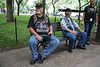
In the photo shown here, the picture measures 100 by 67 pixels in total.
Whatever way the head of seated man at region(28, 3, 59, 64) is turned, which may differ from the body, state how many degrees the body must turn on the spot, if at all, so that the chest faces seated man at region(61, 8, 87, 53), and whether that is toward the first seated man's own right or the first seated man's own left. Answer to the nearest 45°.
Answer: approximately 135° to the first seated man's own left

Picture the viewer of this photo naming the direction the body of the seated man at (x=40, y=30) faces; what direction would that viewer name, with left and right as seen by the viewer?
facing the viewer

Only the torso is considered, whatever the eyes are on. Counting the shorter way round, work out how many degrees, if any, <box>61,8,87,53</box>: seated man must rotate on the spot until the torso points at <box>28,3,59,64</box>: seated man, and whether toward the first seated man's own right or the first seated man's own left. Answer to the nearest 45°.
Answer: approximately 90° to the first seated man's own right

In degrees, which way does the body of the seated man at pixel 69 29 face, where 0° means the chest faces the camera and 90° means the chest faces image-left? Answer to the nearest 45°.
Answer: approximately 315°

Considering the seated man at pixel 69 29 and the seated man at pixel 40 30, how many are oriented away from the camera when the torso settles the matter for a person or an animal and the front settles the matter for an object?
0
